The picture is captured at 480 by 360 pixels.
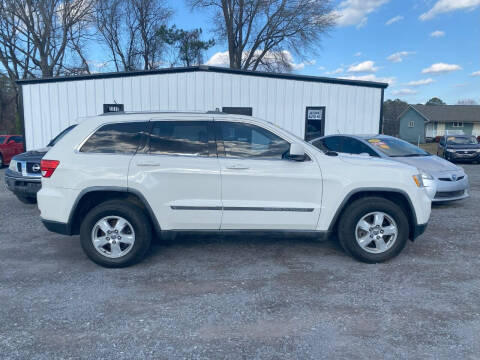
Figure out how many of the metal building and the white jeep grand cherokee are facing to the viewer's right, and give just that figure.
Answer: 1

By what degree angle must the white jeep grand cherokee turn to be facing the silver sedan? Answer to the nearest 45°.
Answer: approximately 45° to its left

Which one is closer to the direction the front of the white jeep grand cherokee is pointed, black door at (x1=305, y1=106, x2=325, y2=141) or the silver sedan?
the silver sedan

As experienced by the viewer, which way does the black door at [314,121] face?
facing the viewer

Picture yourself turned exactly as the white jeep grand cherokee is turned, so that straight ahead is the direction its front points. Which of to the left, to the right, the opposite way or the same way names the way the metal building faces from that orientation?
to the right

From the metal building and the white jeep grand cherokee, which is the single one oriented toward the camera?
the metal building

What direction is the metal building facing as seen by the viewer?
toward the camera

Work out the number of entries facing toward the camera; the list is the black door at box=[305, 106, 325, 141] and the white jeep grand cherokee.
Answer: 1

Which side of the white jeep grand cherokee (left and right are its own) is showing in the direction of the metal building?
left

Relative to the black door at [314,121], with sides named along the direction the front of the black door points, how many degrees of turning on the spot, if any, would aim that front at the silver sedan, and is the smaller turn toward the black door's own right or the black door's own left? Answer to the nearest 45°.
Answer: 0° — it already faces it

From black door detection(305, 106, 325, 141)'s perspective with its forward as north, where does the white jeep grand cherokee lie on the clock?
The white jeep grand cherokee is roughly at 12 o'clock from the black door.

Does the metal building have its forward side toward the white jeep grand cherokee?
yes

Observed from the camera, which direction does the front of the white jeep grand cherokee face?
facing to the right of the viewer

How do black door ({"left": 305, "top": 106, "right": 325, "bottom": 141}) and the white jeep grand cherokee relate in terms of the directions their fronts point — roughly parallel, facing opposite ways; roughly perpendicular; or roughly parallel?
roughly perpendicular

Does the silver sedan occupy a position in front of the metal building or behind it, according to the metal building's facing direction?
in front
